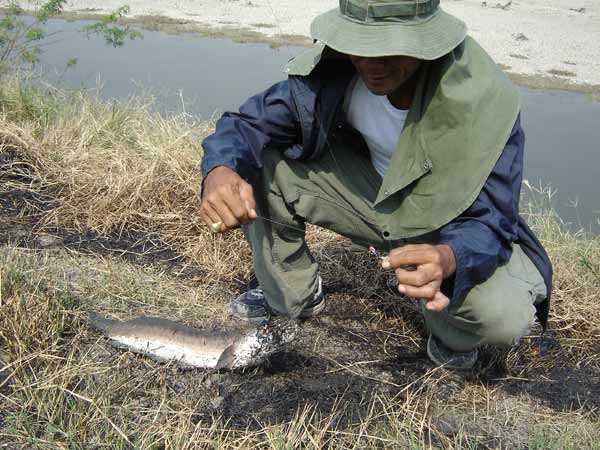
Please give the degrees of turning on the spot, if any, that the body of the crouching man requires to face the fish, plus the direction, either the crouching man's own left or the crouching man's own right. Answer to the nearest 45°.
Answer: approximately 45° to the crouching man's own right

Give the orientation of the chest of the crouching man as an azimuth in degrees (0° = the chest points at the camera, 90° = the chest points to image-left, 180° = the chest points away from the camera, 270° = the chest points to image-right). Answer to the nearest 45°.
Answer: approximately 45°
